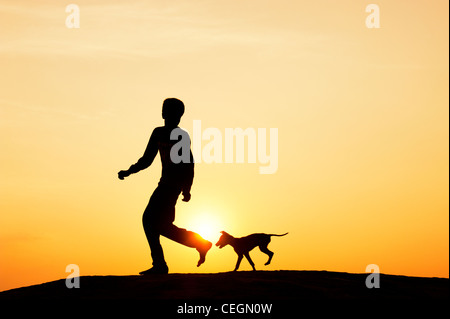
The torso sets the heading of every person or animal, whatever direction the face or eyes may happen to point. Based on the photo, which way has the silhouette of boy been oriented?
to the viewer's left

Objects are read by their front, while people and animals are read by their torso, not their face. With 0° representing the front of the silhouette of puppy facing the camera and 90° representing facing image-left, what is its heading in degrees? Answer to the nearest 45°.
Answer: approximately 90°

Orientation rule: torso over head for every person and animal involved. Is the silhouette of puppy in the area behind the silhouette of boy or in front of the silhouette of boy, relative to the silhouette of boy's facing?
behind

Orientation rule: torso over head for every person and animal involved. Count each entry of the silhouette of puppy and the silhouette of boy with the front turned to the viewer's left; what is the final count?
2

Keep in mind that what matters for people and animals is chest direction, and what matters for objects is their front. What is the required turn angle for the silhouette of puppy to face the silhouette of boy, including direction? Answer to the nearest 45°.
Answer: approximately 45° to its left
